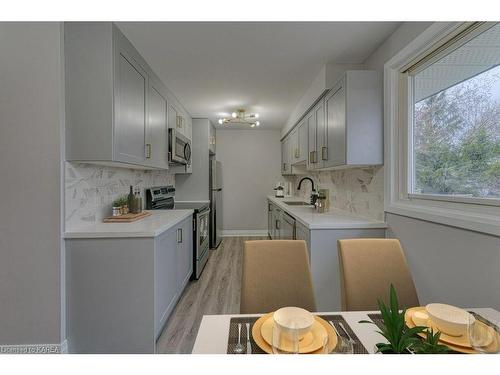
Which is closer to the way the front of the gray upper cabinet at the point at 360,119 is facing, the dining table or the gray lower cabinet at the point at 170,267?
the gray lower cabinet

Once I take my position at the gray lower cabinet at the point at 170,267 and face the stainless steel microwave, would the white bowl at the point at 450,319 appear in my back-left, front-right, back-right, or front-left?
back-right

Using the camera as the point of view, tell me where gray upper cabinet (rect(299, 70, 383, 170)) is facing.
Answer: facing to the left of the viewer

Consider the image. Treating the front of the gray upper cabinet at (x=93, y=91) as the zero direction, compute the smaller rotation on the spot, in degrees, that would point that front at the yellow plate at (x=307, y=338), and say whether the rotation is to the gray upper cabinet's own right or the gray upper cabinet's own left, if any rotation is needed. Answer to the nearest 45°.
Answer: approximately 45° to the gray upper cabinet's own right

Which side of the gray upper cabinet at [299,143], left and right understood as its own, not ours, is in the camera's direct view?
left

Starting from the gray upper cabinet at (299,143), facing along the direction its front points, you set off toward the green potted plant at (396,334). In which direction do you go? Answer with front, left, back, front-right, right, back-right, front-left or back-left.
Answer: left

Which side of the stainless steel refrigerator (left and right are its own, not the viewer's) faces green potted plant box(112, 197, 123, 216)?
right

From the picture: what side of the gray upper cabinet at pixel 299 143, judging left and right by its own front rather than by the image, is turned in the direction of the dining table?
left

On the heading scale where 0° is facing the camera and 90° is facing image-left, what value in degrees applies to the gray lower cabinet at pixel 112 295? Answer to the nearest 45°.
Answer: approximately 270°

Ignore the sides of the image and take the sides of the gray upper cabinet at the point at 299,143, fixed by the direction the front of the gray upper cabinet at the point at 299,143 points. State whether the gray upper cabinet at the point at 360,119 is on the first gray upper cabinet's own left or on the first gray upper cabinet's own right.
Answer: on the first gray upper cabinet's own left

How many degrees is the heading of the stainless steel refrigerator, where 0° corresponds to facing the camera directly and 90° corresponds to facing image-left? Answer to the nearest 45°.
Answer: approximately 270°

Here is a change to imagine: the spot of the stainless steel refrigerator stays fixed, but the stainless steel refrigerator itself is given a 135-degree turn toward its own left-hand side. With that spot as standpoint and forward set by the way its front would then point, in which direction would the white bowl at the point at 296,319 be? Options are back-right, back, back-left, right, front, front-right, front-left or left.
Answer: back-left
